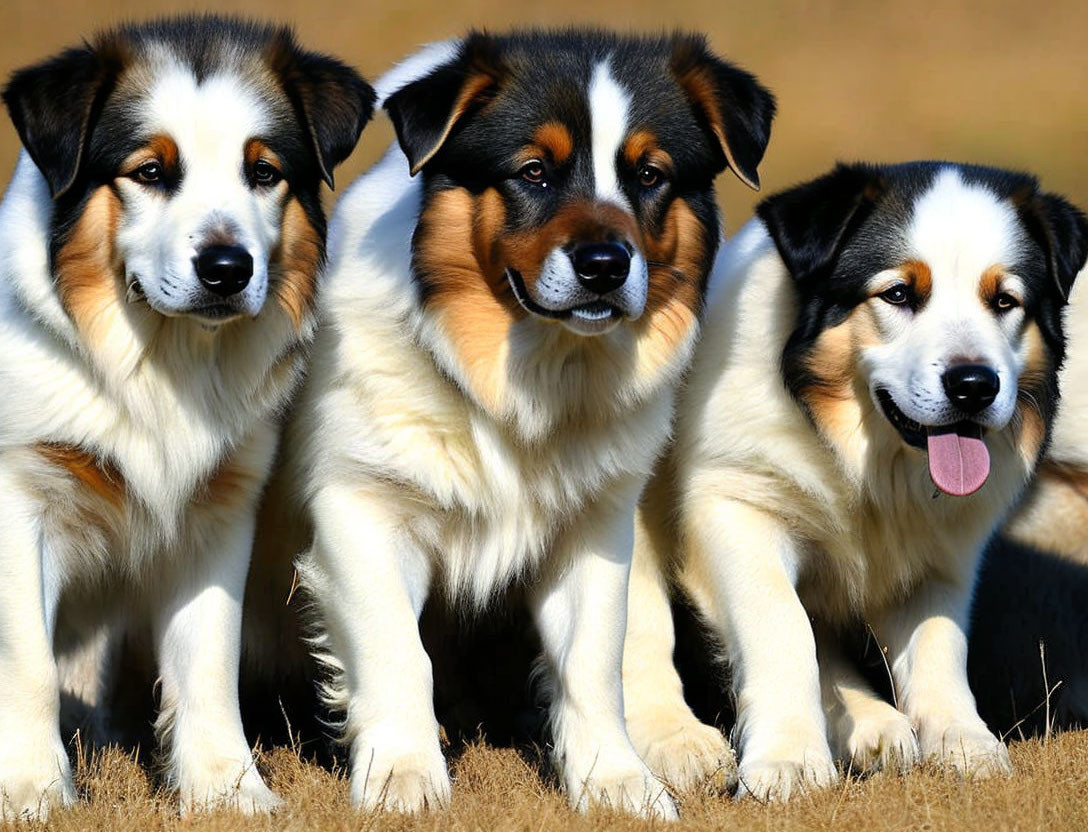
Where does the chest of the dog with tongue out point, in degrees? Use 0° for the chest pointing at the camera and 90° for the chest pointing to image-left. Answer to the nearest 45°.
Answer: approximately 315°

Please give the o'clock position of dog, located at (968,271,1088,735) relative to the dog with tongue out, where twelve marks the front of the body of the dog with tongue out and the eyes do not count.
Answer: The dog is roughly at 9 o'clock from the dog with tongue out.

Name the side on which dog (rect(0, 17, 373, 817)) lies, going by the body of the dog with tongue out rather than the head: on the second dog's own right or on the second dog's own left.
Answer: on the second dog's own right
